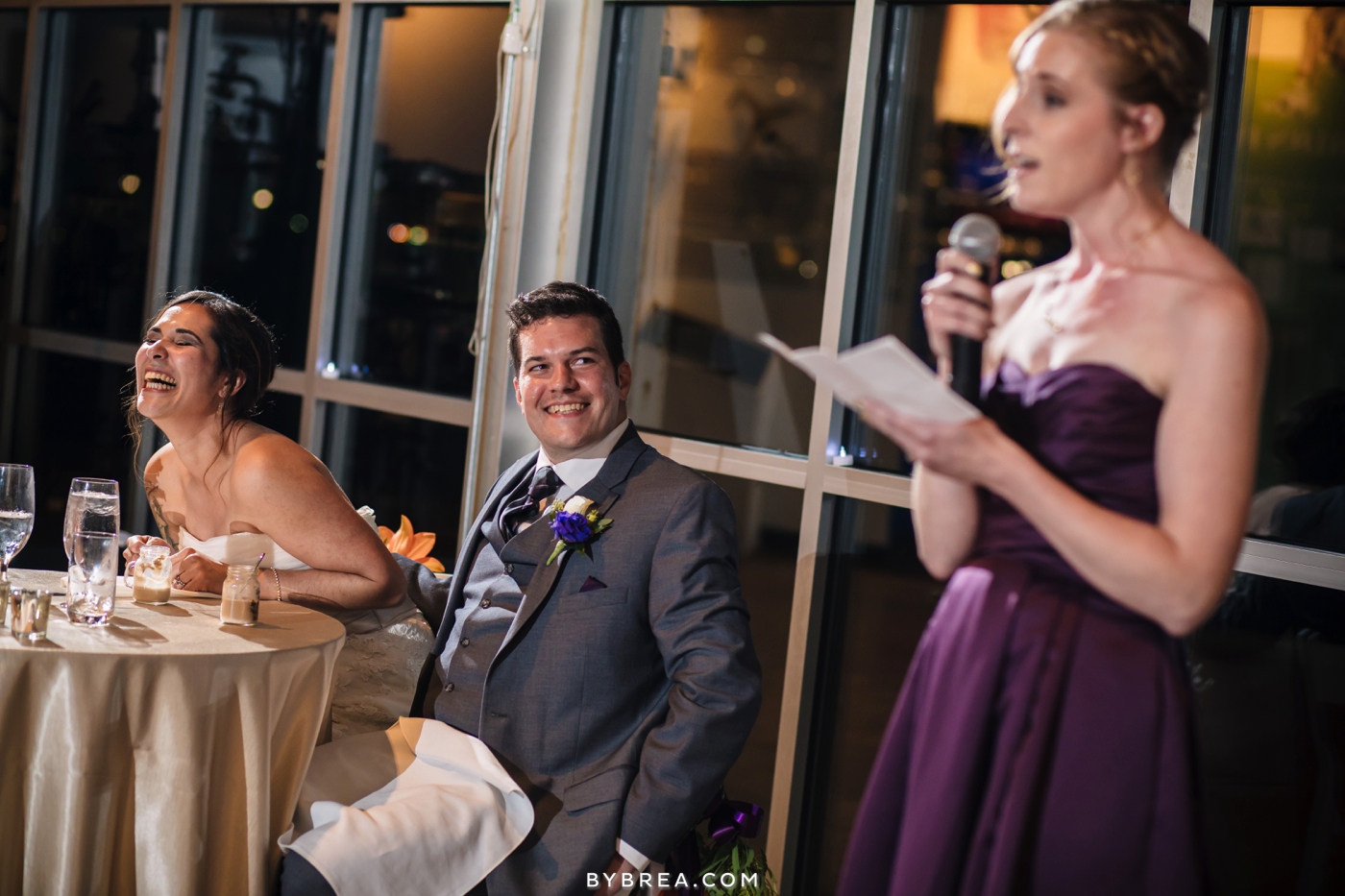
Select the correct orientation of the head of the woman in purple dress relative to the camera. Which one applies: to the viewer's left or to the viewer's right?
to the viewer's left

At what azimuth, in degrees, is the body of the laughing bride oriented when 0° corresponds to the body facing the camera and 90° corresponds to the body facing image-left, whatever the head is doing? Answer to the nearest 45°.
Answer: approximately 45°

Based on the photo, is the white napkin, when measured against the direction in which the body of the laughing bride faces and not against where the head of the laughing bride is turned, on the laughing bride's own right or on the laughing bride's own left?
on the laughing bride's own left

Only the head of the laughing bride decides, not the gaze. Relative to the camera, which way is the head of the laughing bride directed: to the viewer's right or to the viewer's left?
to the viewer's left

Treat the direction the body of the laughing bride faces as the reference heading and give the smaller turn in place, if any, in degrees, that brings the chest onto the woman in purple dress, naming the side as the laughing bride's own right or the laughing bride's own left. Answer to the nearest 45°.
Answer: approximately 90° to the laughing bride's own left

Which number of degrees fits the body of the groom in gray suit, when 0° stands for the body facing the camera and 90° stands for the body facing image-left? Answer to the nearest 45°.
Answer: approximately 45°

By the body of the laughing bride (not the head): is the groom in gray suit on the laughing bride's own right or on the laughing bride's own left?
on the laughing bride's own left
